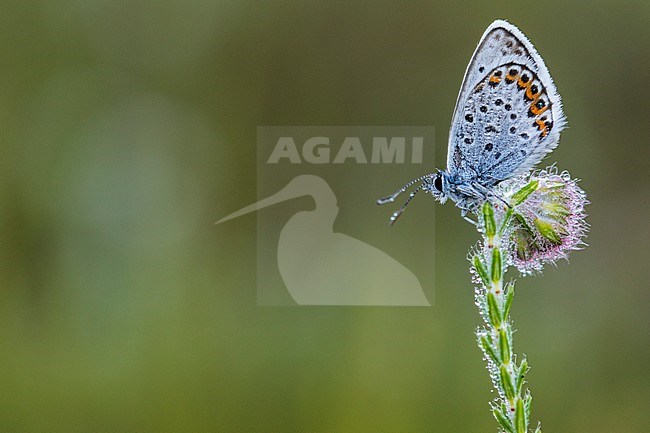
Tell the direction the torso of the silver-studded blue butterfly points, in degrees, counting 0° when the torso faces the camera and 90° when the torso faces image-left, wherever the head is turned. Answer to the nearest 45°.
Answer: approximately 90°
